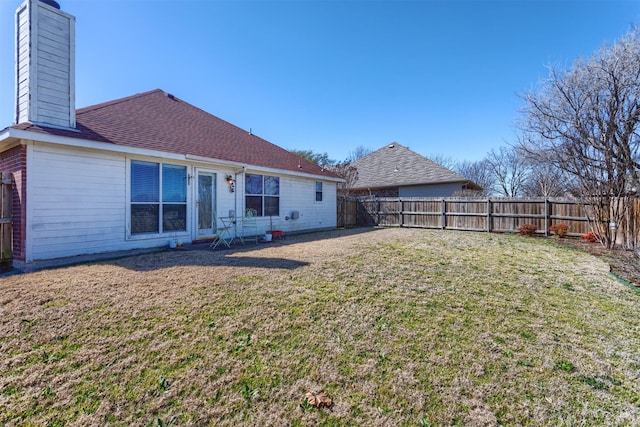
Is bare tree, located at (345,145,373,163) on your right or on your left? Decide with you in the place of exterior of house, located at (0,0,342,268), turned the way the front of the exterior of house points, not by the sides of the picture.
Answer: on your right

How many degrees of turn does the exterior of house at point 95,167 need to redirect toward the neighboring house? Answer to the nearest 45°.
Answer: approximately 90° to its right

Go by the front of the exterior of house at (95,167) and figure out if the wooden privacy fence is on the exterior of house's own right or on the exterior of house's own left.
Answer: on the exterior of house's own right

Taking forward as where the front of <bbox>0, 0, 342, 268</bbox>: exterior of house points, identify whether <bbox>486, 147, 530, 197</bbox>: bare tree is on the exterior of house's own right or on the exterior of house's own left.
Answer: on the exterior of house's own right

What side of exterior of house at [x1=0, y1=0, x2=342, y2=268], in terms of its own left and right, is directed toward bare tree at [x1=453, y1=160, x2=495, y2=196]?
right

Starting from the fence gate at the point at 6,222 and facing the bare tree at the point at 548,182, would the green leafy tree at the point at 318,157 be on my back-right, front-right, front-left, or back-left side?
front-left

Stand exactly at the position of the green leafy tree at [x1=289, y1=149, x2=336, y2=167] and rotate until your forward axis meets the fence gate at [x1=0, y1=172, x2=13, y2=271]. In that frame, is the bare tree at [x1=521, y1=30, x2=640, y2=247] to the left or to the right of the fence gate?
left

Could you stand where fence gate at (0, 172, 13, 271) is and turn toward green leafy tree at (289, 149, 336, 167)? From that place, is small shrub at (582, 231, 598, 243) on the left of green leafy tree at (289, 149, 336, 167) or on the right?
right

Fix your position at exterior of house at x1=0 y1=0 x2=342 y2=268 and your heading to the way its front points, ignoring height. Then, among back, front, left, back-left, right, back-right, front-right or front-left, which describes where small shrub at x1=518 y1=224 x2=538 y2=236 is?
back-right

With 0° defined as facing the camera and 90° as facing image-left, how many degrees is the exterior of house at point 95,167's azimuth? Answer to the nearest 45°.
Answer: approximately 135°
